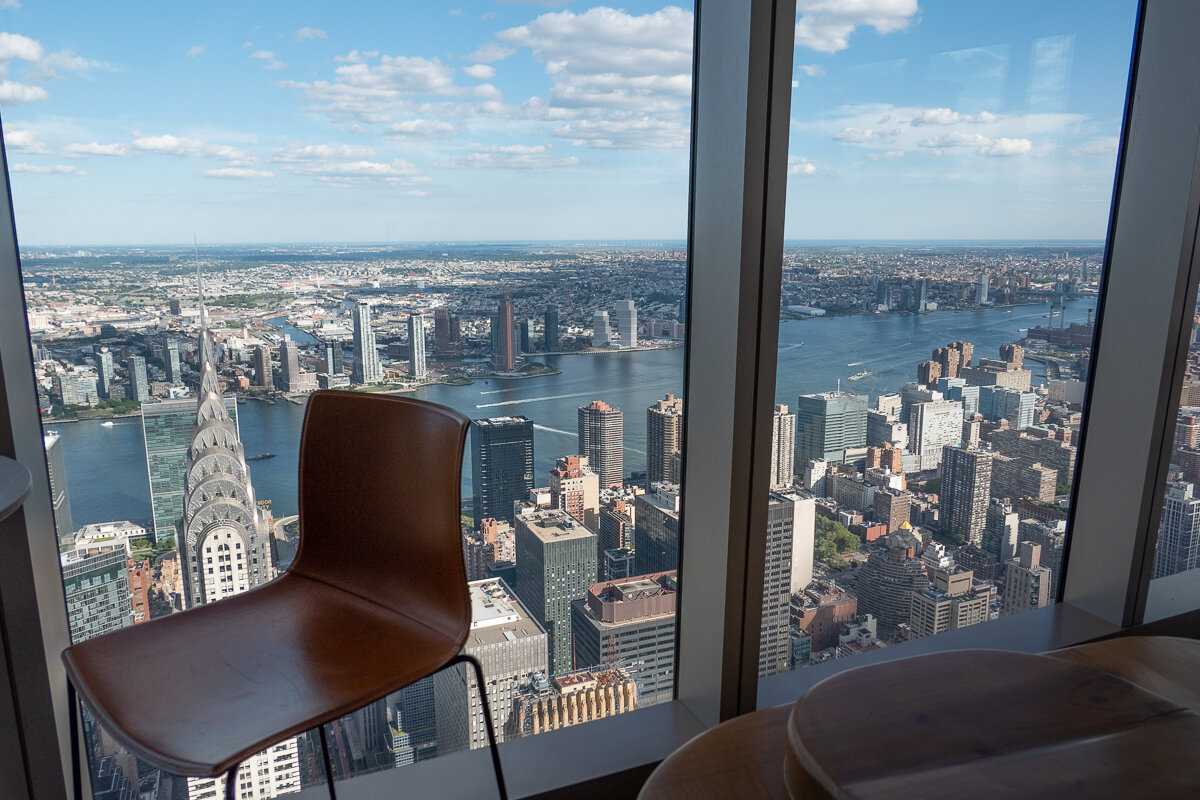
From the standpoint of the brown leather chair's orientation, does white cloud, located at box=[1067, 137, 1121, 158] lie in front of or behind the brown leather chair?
behind

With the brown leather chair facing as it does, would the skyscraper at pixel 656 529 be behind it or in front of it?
behind

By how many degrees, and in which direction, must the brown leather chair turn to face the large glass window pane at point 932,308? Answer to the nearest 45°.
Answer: approximately 135° to its left

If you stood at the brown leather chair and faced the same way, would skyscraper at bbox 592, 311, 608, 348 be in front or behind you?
behind

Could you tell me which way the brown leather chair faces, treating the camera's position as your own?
facing the viewer and to the left of the viewer

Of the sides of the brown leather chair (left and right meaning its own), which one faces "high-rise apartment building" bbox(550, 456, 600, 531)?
back

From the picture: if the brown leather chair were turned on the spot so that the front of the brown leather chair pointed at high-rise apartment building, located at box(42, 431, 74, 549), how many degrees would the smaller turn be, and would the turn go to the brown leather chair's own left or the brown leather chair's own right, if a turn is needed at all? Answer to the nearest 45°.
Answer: approximately 90° to the brown leather chair's own right
